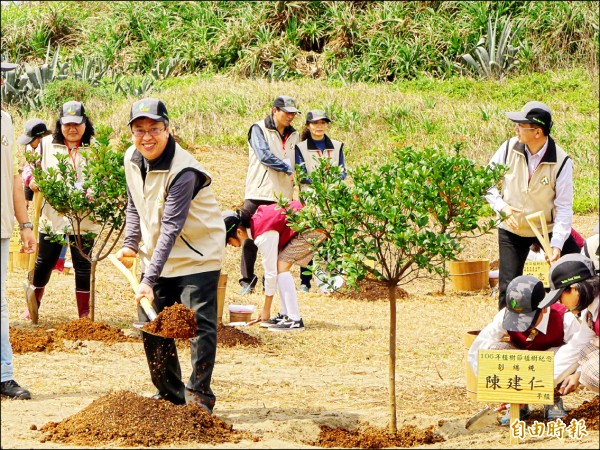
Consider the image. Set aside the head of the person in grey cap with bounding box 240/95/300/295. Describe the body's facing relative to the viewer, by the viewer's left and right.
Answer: facing the viewer and to the right of the viewer

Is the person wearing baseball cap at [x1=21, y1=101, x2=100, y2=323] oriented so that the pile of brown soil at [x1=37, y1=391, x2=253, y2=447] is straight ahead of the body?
yes

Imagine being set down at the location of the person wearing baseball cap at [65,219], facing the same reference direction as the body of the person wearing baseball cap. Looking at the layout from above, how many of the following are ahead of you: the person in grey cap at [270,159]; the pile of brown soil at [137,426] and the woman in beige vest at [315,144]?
1

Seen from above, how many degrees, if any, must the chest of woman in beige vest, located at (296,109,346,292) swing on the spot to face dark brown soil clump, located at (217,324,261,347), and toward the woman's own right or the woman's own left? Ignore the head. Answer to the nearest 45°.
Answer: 0° — they already face it

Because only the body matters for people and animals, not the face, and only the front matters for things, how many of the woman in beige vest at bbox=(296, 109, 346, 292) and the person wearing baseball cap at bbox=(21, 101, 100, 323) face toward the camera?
2

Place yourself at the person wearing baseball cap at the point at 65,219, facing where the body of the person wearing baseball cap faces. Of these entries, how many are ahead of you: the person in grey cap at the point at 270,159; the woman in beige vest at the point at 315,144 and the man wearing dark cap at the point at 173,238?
1

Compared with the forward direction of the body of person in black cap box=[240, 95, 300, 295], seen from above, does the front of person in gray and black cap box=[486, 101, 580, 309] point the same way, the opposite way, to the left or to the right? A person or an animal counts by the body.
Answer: to the right

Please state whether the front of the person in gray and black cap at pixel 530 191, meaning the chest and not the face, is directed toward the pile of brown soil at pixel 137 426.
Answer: yes

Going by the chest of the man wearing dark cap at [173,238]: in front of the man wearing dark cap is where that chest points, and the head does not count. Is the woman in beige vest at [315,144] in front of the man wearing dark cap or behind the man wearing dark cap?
behind

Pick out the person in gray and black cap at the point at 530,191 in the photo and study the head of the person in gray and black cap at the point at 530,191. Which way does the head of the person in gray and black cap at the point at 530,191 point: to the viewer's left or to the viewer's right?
to the viewer's left

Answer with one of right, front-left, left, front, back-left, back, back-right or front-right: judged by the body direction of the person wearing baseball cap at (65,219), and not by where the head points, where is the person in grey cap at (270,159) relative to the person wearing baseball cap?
back-left
